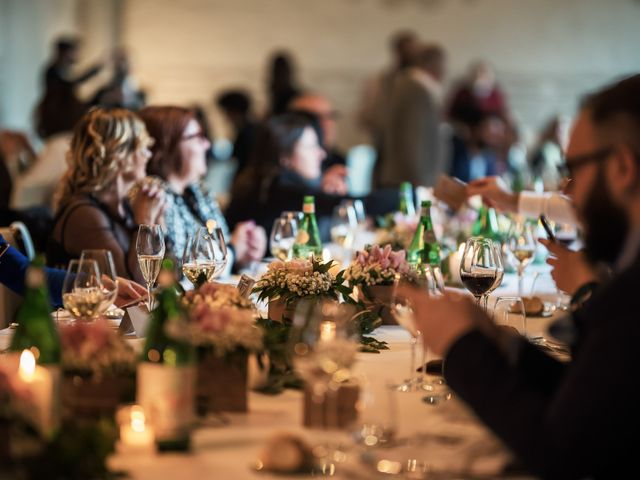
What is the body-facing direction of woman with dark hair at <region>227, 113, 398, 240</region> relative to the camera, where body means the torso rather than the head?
to the viewer's right

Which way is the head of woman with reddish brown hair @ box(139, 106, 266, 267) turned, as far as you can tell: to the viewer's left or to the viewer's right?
to the viewer's right

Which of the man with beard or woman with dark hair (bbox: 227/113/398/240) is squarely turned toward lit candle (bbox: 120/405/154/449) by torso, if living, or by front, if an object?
the man with beard

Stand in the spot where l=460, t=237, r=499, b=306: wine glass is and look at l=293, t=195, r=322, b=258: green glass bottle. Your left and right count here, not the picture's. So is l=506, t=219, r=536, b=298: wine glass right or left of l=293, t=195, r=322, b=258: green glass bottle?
right

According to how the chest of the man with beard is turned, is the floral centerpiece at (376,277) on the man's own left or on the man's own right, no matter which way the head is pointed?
on the man's own right

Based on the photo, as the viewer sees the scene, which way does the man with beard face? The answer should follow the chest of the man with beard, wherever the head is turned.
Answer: to the viewer's left

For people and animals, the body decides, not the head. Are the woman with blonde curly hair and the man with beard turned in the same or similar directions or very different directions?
very different directions

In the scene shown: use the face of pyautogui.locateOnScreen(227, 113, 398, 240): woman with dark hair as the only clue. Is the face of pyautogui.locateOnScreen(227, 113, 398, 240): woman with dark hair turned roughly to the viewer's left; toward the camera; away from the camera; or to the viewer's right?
to the viewer's right

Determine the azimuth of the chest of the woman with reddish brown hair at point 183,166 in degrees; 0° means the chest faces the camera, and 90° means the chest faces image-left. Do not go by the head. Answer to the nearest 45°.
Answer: approximately 270°

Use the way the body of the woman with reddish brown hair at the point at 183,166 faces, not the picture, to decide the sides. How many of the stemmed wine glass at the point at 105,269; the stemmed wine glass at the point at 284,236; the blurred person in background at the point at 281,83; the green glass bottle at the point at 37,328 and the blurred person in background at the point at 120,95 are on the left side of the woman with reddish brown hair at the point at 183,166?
2

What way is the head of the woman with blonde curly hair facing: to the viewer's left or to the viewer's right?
to the viewer's right

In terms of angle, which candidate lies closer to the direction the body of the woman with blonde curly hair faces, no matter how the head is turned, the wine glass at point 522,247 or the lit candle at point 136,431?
the wine glass
